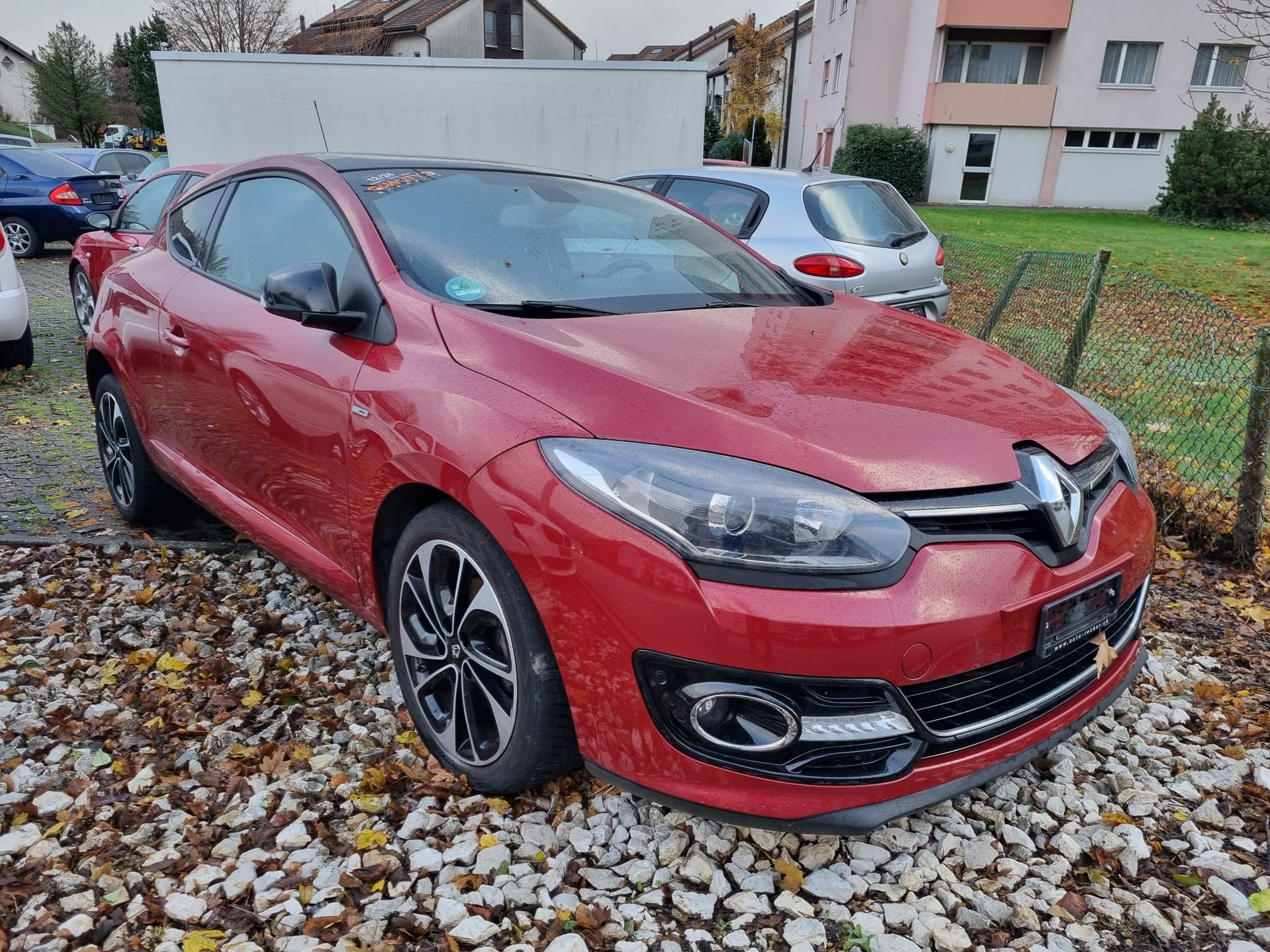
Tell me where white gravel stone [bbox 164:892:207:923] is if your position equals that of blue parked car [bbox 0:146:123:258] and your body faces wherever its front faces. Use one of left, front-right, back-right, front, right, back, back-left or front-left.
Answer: back-left

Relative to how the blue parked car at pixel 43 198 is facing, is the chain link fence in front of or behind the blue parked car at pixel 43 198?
behind

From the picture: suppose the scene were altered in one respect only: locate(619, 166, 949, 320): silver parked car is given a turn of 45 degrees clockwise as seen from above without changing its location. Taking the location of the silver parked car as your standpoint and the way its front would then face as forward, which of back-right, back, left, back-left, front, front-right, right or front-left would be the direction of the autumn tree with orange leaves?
front

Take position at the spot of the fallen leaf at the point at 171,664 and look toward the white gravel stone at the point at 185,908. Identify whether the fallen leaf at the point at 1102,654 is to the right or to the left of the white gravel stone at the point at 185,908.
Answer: left

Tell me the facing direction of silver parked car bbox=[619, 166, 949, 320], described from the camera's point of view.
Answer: facing away from the viewer and to the left of the viewer

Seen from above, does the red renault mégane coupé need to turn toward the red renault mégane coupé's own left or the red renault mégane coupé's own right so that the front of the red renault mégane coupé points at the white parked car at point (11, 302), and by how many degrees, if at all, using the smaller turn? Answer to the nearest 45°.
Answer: approximately 180°

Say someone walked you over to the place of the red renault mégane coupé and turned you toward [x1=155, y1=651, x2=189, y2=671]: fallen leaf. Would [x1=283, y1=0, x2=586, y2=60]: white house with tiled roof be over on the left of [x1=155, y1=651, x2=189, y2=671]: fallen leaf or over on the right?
right

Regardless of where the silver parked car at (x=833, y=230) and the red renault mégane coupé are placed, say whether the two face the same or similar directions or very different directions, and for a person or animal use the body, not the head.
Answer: very different directions

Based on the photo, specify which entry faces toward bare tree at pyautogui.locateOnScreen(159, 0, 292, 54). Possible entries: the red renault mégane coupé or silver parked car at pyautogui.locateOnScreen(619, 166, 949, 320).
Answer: the silver parked car

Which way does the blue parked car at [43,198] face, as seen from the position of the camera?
facing away from the viewer and to the left of the viewer

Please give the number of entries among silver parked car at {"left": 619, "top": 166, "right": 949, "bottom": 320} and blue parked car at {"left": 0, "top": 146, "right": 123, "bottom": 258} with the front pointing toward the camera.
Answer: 0

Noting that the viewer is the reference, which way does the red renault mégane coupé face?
facing the viewer and to the right of the viewer

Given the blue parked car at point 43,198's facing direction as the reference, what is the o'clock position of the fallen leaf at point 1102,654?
The fallen leaf is roughly at 7 o'clock from the blue parked car.

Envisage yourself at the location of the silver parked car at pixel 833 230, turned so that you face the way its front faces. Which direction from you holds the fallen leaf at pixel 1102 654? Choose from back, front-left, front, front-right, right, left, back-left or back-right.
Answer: back-left
